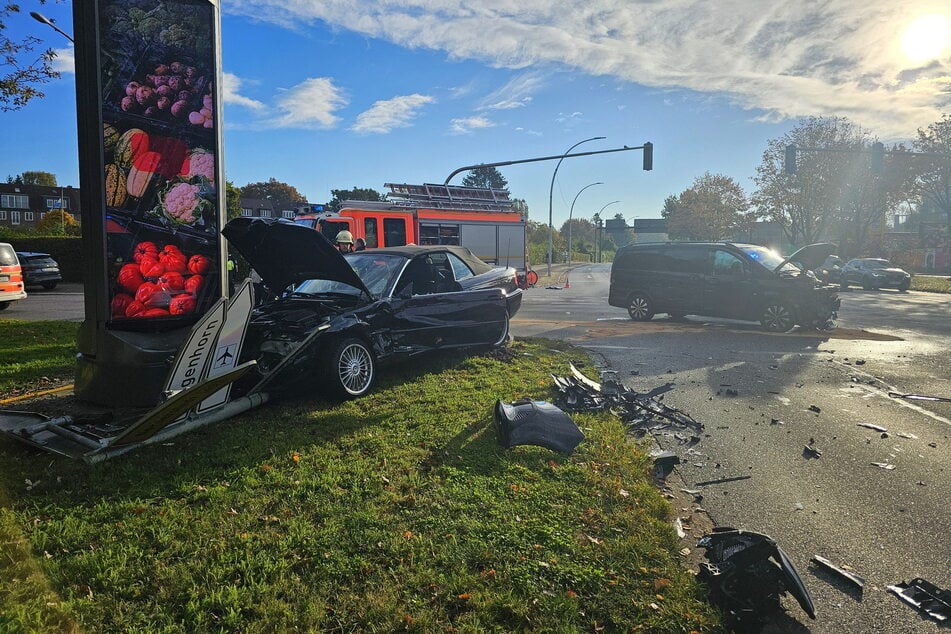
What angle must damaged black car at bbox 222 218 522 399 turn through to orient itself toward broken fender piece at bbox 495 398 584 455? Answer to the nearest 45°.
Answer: approximately 90° to its left

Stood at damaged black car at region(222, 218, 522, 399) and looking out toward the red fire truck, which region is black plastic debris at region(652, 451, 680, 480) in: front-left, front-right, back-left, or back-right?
back-right

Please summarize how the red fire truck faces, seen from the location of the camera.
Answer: facing to the left of the viewer

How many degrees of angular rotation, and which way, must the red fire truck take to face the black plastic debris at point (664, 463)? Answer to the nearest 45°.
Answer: approximately 90° to its left
